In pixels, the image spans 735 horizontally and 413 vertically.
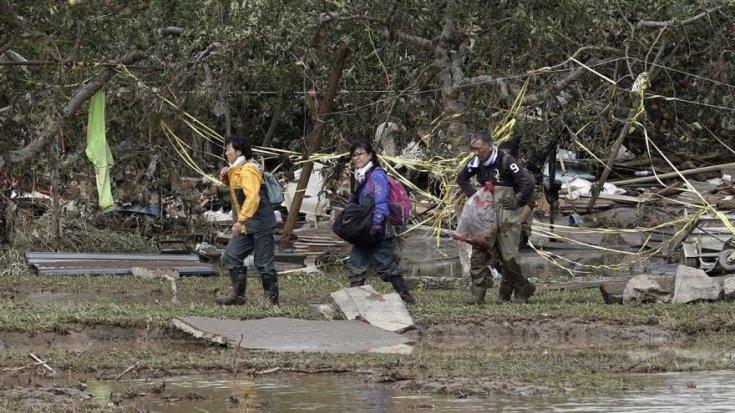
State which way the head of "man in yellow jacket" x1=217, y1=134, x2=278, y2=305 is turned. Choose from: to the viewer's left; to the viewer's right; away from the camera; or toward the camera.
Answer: to the viewer's left

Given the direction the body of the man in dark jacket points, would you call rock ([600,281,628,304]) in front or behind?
behind

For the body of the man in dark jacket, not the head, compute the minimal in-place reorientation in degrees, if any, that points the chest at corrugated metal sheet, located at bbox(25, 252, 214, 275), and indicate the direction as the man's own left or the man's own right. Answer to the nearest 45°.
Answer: approximately 90° to the man's own right

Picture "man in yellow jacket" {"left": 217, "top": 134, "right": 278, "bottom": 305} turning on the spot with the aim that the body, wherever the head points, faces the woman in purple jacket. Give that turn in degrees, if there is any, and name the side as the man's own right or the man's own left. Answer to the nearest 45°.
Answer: approximately 180°

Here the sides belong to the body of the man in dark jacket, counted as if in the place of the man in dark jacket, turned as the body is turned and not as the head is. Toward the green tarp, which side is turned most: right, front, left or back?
right

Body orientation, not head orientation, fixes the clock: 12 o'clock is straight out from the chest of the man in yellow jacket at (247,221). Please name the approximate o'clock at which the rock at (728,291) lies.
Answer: The rock is roughly at 6 o'clock from the man in yellow jacket.

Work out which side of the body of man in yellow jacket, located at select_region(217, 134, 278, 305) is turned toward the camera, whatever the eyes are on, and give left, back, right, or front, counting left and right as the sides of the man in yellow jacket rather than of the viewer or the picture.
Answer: left
